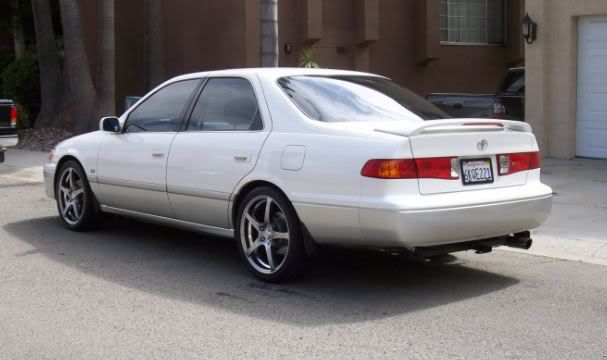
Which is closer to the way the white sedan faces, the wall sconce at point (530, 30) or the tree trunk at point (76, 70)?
the tree trunk

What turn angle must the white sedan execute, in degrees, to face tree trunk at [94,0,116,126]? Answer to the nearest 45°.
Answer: approximately 45° to its right

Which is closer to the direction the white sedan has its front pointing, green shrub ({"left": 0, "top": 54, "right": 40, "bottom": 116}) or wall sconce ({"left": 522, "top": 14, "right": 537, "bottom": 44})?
the green shrub

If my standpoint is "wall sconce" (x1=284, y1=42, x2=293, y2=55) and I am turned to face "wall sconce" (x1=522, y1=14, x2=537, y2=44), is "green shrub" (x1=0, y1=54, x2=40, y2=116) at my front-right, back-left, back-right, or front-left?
back-right

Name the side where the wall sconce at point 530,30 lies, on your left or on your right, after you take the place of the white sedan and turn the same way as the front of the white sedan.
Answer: on your right

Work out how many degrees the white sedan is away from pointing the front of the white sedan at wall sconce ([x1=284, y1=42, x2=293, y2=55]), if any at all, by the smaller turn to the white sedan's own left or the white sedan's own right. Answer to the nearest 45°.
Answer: approximately 45° to the white sedan's own right

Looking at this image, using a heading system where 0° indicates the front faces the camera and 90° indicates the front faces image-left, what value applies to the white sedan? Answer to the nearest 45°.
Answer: approximately 135°
